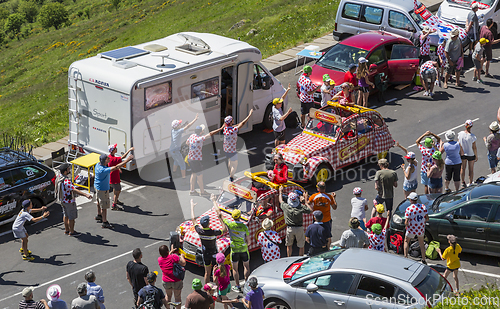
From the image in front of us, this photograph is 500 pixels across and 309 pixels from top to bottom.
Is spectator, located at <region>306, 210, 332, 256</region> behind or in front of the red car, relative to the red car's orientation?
in front

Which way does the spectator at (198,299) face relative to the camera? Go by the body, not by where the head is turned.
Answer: away from the camera

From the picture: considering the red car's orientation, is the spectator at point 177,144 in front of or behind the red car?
in front

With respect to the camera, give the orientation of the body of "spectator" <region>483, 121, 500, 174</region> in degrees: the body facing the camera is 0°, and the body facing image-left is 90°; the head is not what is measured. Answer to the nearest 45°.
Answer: approximately 135°

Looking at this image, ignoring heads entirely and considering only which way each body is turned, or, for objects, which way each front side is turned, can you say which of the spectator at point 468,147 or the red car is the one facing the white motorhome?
the red car

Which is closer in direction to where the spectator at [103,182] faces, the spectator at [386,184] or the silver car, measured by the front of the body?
the spectator

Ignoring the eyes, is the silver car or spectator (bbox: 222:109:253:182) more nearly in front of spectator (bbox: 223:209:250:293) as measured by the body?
the spectator

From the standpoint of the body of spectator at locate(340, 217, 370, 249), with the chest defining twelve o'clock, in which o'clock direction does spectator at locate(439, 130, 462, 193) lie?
spectator at locate(439, 130, 462, 193) is roughly at 1 o'clock from spectator at locate(340, 217, 370, 249).

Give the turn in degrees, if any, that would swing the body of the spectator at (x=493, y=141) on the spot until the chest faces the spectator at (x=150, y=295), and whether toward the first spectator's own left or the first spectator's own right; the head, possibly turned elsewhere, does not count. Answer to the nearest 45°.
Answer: approximately 90° to the first spectator's own left

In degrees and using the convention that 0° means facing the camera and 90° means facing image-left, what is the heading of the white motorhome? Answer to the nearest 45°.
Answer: approximately 225°
